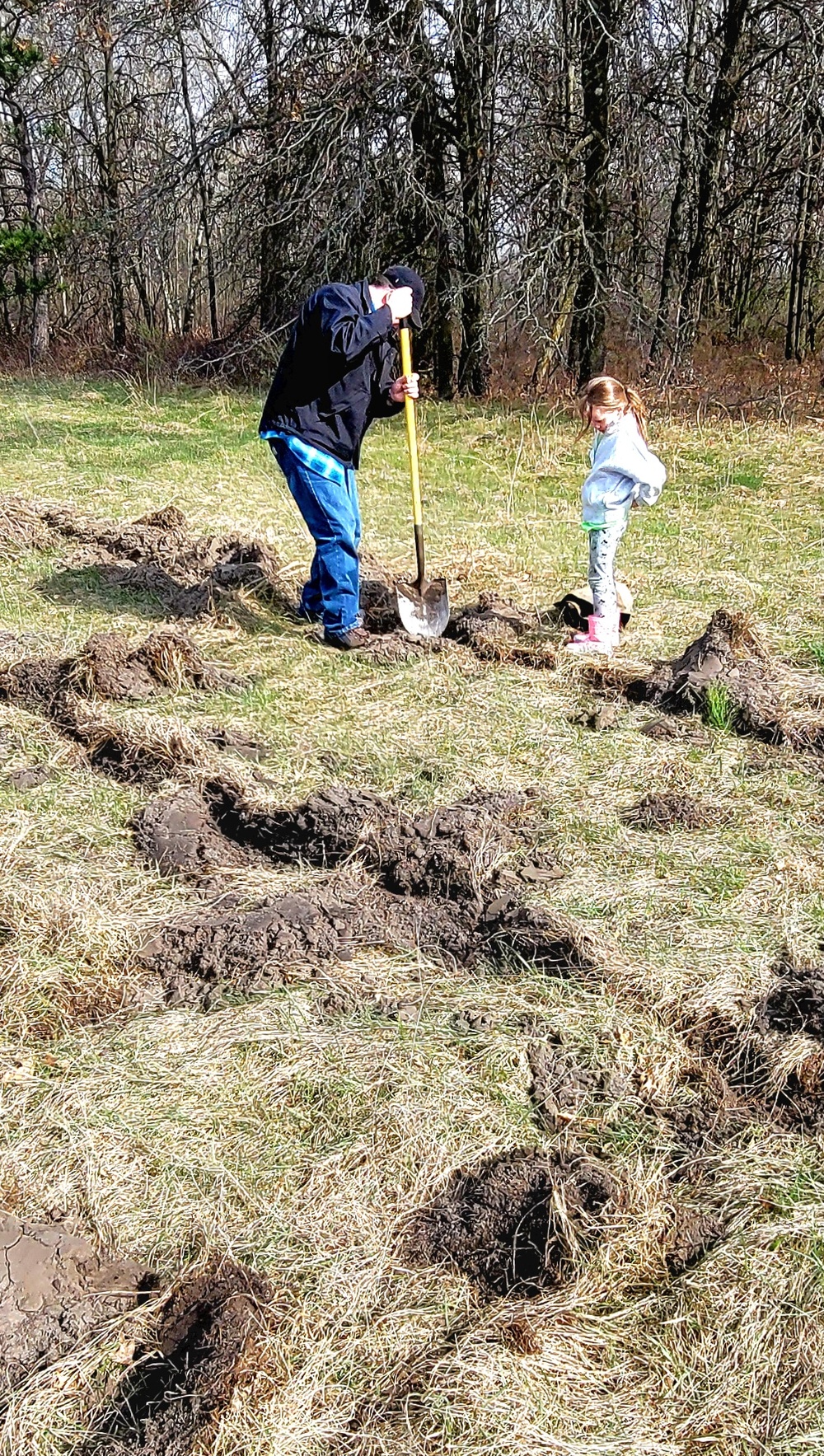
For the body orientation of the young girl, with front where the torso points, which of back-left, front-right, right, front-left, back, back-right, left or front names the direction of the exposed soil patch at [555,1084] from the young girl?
left

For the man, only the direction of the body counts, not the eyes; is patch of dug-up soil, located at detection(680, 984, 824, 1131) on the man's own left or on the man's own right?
on the man's own right

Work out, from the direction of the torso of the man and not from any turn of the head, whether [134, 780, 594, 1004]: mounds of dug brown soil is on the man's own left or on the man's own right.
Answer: on the man's own right

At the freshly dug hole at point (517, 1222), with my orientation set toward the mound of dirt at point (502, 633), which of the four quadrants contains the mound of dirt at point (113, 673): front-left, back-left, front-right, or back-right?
front-left

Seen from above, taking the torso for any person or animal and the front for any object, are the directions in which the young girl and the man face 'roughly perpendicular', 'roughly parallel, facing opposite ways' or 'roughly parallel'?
roughly parallel, facing opposite ways

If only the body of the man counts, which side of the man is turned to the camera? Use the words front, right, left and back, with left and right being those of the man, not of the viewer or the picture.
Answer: right

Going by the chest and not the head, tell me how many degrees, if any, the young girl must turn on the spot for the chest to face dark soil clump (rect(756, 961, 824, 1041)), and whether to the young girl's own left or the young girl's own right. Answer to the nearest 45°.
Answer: approximately 90° to the young girl's own left

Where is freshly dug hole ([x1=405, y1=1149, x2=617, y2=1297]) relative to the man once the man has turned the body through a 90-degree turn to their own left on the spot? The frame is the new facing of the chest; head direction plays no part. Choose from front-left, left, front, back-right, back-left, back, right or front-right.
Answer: back

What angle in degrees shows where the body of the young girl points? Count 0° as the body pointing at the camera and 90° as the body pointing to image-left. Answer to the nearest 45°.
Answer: approximately 90°

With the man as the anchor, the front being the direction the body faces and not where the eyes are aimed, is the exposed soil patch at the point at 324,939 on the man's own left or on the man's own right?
on the man's own right

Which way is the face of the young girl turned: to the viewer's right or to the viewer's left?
to the viewer's left

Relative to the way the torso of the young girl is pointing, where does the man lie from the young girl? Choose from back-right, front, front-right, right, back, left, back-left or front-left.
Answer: front

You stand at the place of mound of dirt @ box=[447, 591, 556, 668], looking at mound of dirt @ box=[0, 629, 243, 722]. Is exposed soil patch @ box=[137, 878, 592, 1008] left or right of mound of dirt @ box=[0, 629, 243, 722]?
left

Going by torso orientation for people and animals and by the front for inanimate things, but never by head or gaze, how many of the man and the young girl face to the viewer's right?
1

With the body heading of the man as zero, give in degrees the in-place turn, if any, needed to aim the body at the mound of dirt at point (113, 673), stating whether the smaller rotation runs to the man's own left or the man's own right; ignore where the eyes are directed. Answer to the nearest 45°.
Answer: approximately 135° to the man's own right
